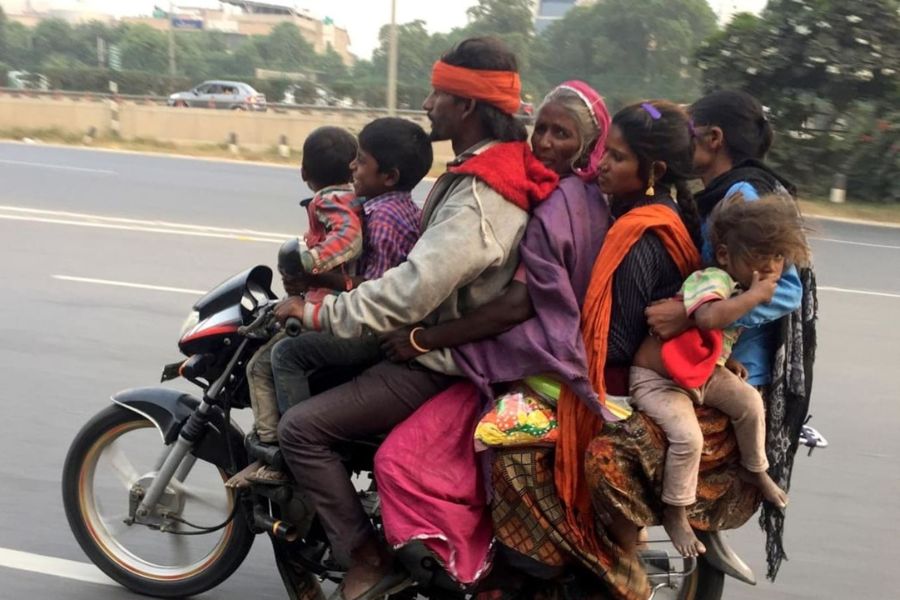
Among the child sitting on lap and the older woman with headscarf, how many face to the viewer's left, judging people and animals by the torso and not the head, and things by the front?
1

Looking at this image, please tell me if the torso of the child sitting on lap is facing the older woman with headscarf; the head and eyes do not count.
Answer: no

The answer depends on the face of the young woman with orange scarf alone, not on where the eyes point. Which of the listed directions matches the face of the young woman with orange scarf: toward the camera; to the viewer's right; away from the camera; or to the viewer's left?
to the viewer's left

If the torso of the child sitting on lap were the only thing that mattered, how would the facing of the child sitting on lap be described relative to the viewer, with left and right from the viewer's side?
facing the viewer and to the right of the viewer

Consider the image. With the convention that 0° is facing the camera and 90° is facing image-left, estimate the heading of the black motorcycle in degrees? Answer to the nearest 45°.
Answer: approximately 90°

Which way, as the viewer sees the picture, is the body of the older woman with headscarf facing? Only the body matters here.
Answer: to the viewer's left

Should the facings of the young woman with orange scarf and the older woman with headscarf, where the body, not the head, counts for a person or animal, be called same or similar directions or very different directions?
same or similar directions

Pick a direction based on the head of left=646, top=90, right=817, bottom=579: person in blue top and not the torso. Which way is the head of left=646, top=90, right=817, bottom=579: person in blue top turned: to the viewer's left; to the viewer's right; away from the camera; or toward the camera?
to the viewer's left

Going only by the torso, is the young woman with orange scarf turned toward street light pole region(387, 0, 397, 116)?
no

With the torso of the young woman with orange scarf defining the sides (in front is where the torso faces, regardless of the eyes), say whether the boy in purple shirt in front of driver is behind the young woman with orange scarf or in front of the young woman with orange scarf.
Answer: in front

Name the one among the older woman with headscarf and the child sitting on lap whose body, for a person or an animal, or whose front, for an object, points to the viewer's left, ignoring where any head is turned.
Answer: the older woman with headscarf

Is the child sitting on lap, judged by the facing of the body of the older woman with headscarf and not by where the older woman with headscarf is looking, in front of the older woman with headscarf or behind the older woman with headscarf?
behind
